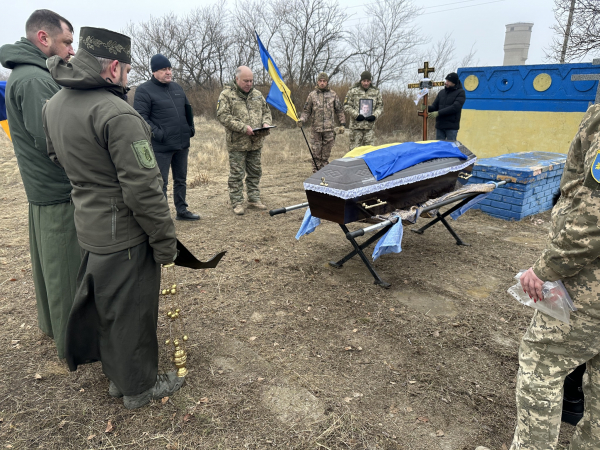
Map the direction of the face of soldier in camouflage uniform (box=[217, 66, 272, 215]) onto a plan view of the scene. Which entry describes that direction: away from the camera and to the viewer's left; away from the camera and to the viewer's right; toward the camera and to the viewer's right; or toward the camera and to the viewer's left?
toward the camera and to the viewer's right

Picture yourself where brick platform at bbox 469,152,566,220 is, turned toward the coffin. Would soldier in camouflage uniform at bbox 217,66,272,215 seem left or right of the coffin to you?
right

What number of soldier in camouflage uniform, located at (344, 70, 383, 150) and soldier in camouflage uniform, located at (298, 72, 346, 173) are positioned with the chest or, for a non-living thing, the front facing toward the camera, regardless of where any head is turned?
2

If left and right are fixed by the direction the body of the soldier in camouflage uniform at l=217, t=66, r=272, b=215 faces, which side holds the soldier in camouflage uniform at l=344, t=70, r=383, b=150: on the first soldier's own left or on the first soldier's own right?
on the first soldier's own left

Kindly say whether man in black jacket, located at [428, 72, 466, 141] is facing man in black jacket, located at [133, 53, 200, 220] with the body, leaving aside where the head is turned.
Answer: yes

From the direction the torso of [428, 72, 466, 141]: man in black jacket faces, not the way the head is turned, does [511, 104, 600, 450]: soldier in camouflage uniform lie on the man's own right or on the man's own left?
on the man's own left

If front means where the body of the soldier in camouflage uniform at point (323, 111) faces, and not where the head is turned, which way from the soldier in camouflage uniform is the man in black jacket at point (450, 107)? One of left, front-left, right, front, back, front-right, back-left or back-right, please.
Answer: left

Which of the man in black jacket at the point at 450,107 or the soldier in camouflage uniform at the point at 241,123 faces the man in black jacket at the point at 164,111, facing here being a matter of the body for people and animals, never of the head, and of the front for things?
the man in black jacket at the point at 450,107

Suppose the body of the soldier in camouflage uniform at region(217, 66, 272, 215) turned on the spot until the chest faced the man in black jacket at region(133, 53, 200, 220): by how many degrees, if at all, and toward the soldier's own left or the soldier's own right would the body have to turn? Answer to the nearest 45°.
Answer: approximately 90° to the soldier's own right

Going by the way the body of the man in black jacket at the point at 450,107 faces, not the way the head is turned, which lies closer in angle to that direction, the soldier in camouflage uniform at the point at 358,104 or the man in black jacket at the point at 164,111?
the man in black jacket

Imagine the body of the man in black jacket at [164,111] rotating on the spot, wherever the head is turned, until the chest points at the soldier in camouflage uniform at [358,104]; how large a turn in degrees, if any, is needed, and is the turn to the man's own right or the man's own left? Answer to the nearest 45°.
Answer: approximately 90° to the man's own left

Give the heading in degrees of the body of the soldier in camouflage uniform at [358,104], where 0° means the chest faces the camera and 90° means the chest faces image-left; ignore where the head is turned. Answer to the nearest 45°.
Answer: approximately 0°

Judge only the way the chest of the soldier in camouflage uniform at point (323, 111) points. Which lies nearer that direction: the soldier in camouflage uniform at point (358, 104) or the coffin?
the coffin

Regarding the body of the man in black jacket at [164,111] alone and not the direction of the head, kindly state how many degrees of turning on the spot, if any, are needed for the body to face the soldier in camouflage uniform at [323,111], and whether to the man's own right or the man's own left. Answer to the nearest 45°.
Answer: approximately 90° to the man's own left

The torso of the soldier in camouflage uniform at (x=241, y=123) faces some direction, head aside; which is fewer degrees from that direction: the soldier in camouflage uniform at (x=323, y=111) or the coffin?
the coffin
